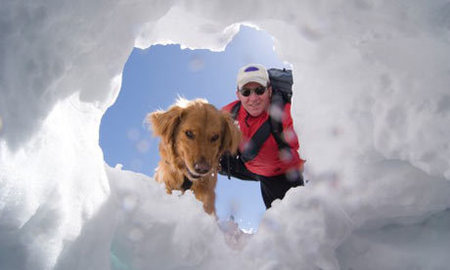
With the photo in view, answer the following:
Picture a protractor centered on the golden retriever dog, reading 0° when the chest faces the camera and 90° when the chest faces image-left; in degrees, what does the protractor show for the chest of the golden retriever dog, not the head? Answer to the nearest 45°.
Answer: approximately 0°
